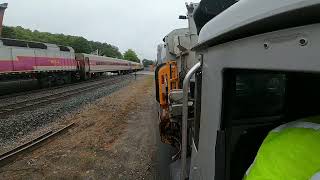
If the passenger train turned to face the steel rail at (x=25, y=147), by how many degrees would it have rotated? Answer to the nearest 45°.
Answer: approximately 45° to its left

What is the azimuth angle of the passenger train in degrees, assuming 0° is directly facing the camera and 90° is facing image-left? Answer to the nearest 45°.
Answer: approximately 45°
